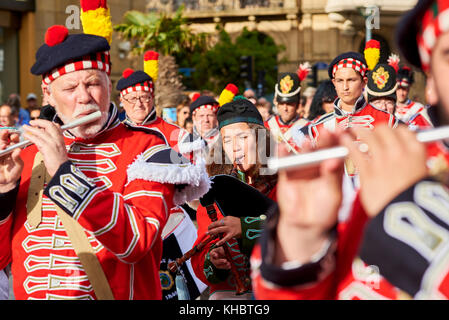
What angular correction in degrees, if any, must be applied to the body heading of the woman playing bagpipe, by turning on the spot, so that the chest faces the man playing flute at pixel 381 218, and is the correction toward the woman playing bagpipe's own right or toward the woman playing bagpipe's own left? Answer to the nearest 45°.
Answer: approximately 45° to the woman playing bagpipe's own left

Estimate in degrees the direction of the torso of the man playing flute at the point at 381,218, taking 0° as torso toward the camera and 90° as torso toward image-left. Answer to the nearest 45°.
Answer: approximately 45°

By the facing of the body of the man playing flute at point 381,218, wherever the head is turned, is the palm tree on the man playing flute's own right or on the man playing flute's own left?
on the man playing flute's own right

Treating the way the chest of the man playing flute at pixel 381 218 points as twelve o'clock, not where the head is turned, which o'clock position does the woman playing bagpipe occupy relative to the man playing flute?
The woman playing bagpipe is roughly at 4 o'clock from the man playing flute.

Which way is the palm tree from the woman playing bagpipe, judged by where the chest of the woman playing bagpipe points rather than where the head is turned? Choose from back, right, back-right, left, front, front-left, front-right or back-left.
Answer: back-right

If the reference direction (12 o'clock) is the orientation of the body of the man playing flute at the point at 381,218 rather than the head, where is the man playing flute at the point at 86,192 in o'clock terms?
the man playing flute at the point at 86,192 is roughly at 3 o'clock from the man playing flute at the point at 381,218.
